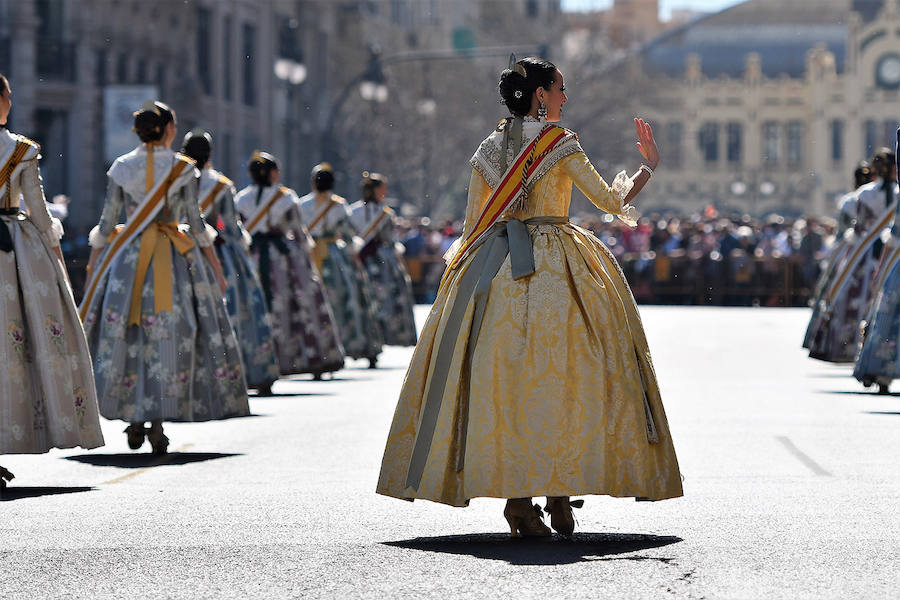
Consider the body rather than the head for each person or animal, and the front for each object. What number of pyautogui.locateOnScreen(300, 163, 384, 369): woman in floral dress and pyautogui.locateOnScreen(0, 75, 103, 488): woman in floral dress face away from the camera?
2

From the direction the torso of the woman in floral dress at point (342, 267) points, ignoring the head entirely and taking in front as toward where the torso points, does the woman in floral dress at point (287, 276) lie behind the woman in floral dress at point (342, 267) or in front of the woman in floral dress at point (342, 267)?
behind

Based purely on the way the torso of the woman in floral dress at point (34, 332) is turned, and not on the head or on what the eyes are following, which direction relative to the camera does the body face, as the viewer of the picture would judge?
away from the camera

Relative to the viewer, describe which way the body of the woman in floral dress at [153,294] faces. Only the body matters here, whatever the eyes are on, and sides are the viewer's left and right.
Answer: facing away from the viewer

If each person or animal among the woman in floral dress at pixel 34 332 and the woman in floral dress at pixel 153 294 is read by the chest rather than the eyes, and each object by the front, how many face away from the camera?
2

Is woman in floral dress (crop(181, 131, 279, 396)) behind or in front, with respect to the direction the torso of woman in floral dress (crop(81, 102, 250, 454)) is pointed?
in front

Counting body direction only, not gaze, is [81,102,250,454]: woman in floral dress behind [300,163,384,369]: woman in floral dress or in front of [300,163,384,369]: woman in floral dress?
behind

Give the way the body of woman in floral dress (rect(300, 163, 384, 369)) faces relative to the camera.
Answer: away from the camera

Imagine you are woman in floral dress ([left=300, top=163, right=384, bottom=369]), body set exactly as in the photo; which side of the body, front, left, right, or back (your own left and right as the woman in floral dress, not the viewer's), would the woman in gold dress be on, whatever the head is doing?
back

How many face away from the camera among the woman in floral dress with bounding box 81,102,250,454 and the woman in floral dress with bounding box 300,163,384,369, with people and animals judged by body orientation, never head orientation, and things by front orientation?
2

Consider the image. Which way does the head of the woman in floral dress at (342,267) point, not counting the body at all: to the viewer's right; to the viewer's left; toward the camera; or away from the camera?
away from the camera

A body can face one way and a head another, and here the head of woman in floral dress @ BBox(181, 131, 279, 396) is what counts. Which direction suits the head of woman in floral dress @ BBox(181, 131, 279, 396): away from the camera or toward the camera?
away from the camera
